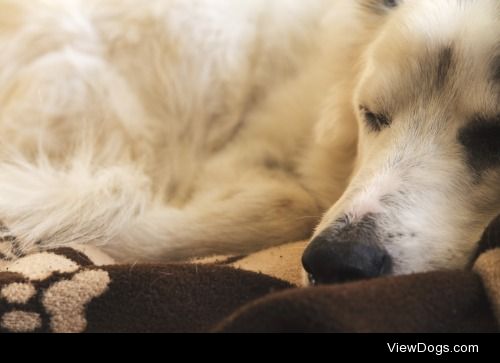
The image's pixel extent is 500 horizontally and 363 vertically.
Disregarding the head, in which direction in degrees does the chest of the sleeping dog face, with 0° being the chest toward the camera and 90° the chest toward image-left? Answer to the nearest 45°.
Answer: approximately 315°
